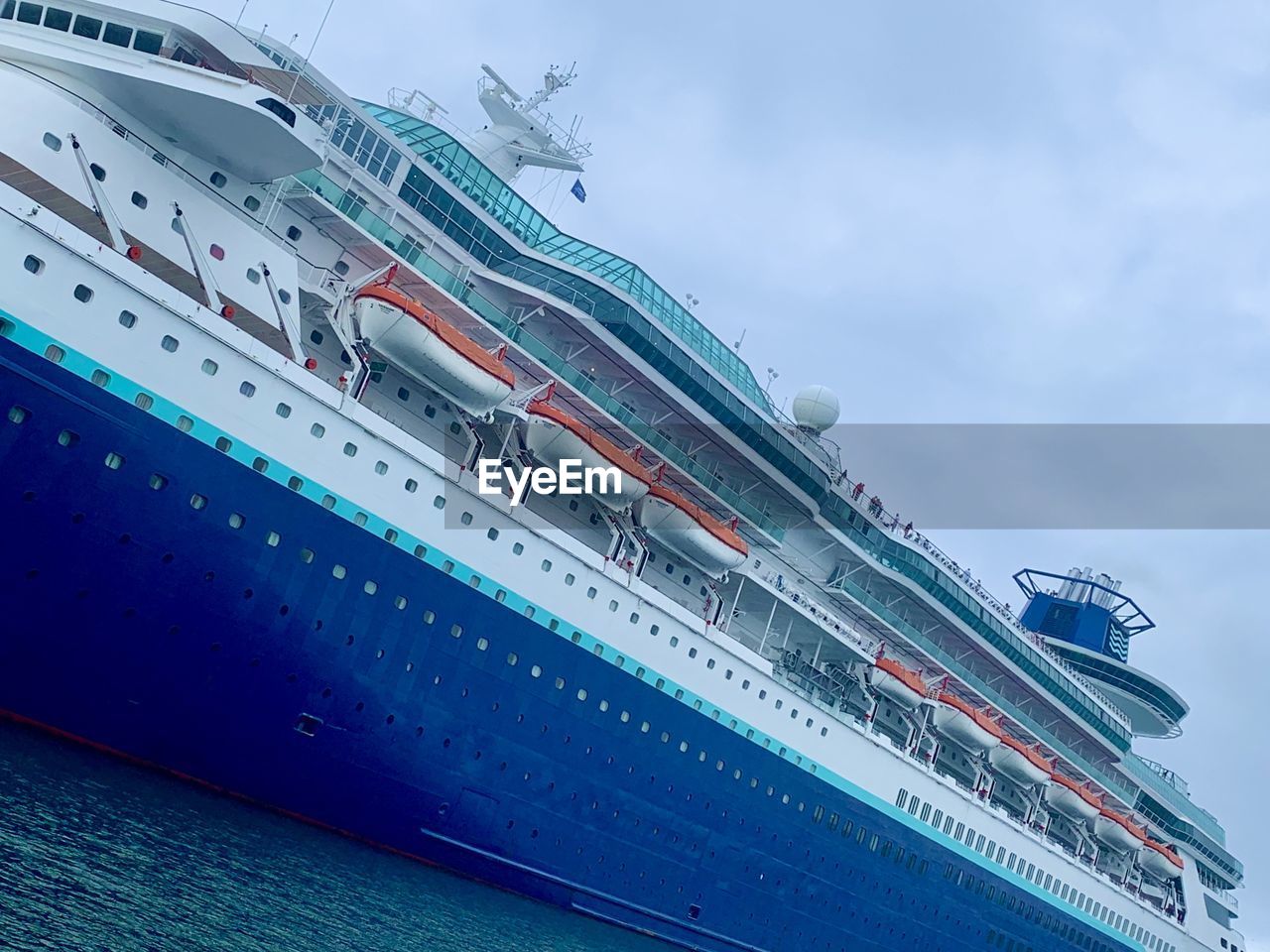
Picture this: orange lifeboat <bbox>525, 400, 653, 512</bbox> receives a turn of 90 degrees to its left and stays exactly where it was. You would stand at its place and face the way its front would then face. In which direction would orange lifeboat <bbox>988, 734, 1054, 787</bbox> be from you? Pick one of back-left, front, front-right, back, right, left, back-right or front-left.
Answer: left

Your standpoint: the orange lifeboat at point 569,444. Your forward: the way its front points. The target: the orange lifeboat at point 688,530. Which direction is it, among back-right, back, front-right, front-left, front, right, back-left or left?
back

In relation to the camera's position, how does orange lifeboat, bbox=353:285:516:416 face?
facing the viewer and to the left of the viewer

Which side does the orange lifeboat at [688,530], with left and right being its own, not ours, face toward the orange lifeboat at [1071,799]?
back

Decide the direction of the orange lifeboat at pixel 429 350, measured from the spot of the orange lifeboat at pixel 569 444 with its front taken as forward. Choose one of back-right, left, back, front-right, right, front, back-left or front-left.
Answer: front

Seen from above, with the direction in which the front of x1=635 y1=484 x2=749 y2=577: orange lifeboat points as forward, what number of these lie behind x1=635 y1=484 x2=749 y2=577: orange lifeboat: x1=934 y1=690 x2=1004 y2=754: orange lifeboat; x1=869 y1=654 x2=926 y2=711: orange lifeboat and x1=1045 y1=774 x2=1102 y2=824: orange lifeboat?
3

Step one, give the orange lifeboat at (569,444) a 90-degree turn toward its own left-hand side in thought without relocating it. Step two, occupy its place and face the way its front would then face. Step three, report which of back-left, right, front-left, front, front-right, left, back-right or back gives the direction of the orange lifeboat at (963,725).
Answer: left

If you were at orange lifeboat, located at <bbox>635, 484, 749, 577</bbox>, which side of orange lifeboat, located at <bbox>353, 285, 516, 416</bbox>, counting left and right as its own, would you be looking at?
back

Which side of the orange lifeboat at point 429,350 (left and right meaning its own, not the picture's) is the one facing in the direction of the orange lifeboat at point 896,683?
back

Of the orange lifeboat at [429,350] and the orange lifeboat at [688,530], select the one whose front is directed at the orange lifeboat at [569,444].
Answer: the orange lifeboat at [688,530]

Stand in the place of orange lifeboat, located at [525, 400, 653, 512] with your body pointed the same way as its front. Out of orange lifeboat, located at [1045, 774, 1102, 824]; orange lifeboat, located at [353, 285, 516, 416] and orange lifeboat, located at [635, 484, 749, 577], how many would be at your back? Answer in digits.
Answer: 2
